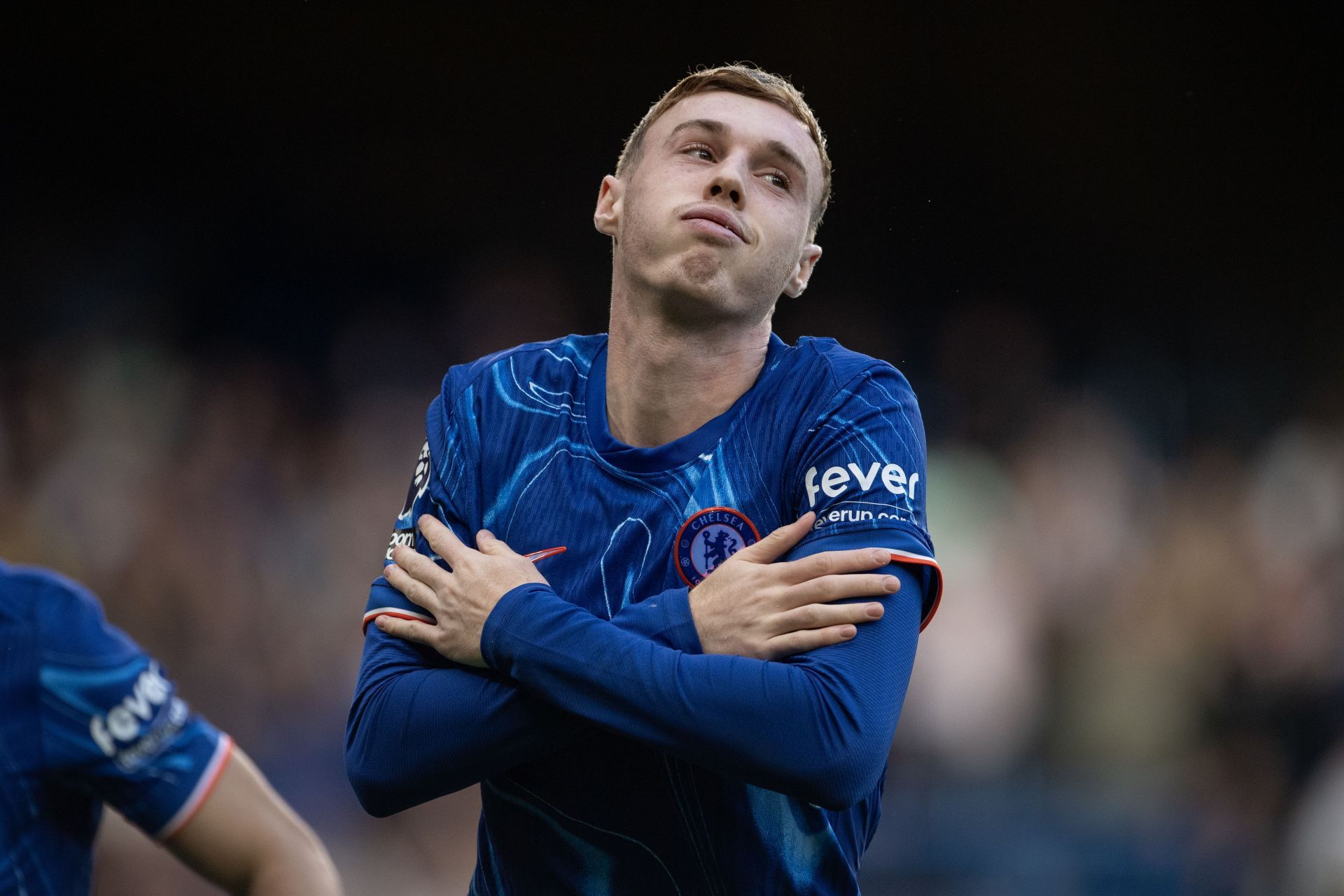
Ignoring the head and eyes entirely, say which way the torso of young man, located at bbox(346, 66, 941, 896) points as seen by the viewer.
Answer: toward the camera

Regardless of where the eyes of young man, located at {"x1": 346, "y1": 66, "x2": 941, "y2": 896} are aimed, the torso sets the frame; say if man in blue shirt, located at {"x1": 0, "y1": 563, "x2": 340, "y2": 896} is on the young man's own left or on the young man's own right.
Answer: on the young man's own right
